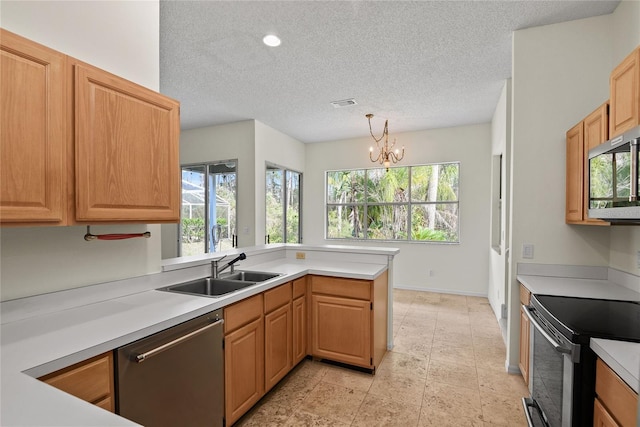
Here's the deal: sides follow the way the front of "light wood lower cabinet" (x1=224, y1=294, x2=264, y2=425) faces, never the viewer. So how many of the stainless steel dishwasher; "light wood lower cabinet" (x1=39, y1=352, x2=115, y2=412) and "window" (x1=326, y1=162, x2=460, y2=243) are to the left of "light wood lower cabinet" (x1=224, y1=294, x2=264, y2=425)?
1

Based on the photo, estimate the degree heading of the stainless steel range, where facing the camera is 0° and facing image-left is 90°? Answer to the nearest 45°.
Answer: approximately 90°

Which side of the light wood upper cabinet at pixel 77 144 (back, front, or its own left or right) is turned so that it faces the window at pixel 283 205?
left

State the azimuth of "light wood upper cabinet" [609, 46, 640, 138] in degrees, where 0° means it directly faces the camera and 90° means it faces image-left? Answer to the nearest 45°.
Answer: approximately 90°

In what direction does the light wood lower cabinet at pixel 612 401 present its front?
to the viewer's left

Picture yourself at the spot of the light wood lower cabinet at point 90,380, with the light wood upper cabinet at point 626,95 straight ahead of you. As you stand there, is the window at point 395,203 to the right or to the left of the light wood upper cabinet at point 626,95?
left

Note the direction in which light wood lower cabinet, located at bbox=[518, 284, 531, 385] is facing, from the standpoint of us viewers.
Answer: facing to the left of the viewer
